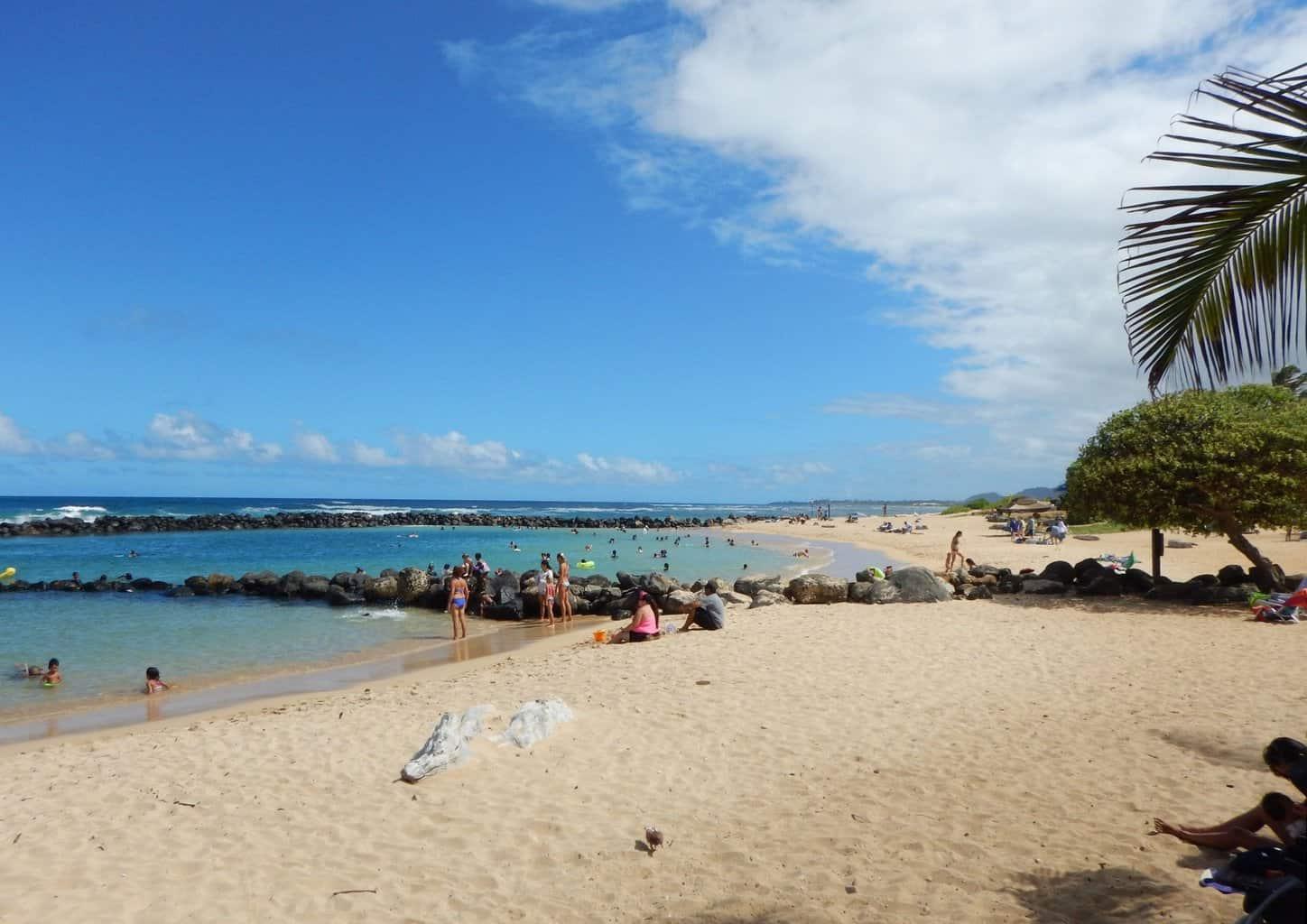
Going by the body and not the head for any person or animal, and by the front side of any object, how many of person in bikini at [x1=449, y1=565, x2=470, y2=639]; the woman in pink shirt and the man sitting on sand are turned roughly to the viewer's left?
2

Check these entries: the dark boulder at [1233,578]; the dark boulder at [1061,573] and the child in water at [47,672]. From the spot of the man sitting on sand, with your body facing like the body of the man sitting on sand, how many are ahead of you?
1

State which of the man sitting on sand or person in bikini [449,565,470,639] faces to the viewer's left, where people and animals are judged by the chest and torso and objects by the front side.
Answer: the man sitting on sand

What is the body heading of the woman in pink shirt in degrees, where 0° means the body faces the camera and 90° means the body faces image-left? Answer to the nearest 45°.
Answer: approximately 90°

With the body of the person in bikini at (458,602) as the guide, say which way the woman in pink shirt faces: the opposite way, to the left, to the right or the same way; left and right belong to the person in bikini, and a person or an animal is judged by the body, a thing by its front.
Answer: to the left

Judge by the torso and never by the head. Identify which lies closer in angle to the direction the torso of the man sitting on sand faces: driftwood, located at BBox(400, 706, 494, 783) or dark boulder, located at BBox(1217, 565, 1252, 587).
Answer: the driftwood

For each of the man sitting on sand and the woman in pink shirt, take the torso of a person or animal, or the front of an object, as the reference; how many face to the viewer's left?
2

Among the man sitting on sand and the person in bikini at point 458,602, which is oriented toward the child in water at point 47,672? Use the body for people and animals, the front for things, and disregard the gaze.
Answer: the man sitting on sand

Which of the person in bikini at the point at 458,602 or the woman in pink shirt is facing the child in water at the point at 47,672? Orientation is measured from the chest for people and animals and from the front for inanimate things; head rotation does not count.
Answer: the woman in pink shirt

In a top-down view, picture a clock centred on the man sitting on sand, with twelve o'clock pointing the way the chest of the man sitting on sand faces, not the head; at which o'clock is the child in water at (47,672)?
The child in water is roughly at 12 o'clock from the man sitting on sand.

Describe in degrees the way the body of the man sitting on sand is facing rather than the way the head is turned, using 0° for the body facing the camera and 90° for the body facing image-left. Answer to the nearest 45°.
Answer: approximately 90°
